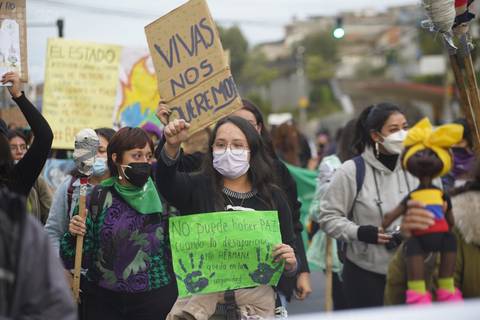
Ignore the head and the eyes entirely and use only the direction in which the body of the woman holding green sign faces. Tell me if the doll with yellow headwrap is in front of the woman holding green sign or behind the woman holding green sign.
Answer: in front

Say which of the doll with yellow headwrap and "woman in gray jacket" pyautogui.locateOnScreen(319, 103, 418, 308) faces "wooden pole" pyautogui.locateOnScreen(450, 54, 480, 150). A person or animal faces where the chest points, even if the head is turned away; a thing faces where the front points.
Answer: the woman in gray jacket

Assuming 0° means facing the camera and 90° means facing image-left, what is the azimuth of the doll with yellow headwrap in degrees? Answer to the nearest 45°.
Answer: approximately 0°

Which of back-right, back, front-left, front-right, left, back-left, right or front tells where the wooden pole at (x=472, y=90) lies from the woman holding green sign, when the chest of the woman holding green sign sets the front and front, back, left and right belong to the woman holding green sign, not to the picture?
left

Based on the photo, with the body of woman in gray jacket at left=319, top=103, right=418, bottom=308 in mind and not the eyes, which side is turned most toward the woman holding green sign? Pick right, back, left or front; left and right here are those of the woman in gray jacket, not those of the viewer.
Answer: right

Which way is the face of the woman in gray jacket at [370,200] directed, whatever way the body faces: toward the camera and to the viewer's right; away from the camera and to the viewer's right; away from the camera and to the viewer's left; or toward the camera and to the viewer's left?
toward the camera and to the viewer's right

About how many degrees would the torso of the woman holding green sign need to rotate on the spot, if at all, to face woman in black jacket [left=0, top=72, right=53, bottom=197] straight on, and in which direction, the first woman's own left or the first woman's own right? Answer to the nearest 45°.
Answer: approximately 90° to the first woman's own right

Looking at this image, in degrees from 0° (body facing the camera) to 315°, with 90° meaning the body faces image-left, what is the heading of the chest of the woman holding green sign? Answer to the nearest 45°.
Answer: approximately 0°

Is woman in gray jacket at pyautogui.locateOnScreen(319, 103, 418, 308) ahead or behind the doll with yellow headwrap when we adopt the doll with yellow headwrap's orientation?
behind

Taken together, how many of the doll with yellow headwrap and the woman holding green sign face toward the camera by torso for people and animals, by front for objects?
2
